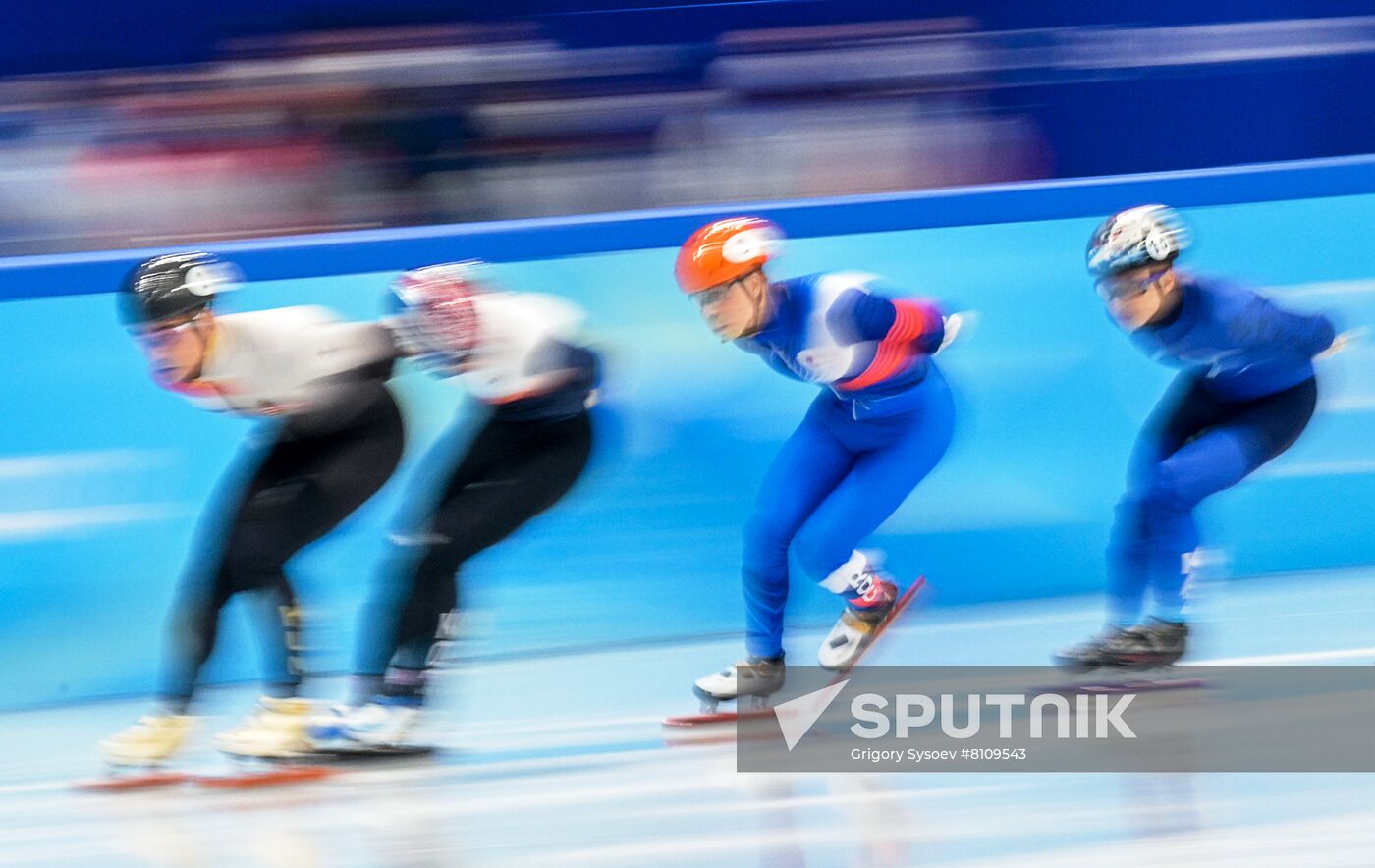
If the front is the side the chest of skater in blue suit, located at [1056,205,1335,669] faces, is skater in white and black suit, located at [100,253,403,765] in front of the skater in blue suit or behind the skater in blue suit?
in front

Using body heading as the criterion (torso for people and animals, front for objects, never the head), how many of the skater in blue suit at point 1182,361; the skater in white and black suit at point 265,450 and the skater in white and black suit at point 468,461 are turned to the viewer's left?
3

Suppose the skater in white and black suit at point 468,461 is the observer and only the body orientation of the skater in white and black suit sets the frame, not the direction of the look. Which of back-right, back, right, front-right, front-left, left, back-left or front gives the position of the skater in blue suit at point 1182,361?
back

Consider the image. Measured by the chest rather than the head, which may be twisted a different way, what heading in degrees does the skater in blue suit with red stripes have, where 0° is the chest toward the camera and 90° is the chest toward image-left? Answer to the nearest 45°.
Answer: approximately 45°

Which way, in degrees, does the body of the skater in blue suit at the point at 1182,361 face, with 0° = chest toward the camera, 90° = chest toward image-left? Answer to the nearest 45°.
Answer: approximately 90°

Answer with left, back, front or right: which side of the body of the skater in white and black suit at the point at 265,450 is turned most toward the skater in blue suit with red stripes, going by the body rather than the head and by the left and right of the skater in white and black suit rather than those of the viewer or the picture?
back

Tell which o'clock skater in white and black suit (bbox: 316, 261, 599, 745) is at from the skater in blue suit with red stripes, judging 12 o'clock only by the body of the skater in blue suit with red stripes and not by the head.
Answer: The skater in white and black suit is roughly at 1 o'clock from the skater in blue suit with red stripes.

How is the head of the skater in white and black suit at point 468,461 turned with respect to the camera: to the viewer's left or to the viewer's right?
to the viewer's left

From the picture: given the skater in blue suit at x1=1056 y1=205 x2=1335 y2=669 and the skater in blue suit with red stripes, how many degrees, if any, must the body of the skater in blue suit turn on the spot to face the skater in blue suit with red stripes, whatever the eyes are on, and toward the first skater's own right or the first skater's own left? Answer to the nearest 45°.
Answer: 0° — they already face them

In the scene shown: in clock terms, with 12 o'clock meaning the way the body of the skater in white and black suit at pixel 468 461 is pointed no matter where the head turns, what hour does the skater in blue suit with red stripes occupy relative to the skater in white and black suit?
The skater in blue suit with red stripes is roughly at 6 o'clock from the skater in white and black suit.

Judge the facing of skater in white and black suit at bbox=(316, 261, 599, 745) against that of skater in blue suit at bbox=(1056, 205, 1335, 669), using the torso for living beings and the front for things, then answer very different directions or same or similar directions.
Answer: same or similar directions

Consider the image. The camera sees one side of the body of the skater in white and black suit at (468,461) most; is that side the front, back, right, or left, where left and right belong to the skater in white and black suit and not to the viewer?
left

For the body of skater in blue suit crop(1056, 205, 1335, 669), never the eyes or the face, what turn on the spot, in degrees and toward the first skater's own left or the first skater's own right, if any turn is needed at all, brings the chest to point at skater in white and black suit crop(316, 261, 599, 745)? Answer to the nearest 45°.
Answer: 0° — they already face them

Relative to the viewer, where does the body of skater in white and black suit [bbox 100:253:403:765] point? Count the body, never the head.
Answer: to the viewer's left

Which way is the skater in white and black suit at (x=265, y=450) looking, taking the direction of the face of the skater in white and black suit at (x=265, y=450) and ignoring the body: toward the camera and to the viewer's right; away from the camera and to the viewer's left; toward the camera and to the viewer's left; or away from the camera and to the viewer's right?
toward the camera and to the viewer's left
